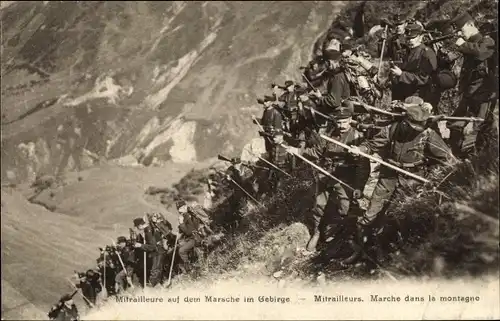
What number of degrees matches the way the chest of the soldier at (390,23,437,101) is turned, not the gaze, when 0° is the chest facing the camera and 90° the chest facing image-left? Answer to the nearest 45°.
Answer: approximately 45°

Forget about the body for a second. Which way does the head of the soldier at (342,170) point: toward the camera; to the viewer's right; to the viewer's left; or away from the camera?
toward the camera

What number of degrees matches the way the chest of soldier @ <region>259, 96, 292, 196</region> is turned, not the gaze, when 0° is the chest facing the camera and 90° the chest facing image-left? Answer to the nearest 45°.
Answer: approximately 90°

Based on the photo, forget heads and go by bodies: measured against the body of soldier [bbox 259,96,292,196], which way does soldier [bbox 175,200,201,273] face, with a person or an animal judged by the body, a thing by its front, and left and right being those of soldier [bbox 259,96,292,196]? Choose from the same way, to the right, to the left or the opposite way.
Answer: the same way

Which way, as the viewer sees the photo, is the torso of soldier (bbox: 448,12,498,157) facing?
to the viewer's left

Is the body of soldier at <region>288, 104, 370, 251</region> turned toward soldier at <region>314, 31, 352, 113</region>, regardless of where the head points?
no

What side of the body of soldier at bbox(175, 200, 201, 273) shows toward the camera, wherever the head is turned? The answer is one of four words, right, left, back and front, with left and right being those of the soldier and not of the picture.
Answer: left

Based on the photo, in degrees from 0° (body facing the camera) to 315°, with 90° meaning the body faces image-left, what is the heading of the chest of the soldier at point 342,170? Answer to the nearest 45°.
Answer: approximately 45°

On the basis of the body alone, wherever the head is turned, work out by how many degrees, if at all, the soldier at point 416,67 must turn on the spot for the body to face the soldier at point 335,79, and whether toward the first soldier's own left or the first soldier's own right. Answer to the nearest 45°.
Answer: approximately 45° to the first soldier's own right

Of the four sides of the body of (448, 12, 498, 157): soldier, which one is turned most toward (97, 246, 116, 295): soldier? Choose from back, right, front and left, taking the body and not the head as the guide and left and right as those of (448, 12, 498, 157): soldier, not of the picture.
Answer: front
